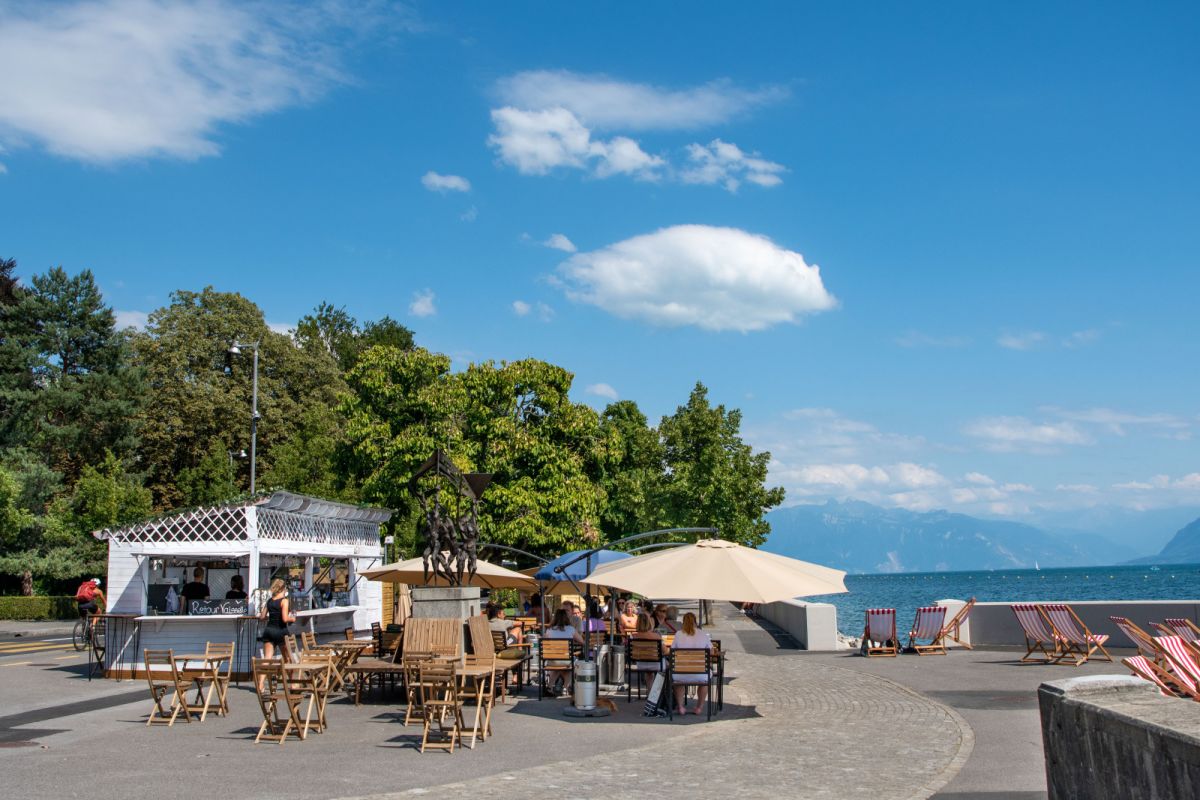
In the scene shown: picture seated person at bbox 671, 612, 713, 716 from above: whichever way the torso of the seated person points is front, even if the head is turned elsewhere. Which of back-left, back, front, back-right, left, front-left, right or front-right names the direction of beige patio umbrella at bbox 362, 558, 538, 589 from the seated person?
front-left

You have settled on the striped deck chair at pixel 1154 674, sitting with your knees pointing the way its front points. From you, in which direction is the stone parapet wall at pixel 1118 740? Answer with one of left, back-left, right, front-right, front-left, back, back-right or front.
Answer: front-right

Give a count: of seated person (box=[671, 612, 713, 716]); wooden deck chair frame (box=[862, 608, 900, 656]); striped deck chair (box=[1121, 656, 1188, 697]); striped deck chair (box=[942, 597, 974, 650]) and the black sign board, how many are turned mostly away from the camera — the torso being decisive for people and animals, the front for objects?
2

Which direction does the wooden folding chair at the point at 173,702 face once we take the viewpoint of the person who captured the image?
facing away from the viewer and to the right of the viewer

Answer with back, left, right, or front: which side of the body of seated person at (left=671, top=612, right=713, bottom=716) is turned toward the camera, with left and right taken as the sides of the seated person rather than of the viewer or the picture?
back

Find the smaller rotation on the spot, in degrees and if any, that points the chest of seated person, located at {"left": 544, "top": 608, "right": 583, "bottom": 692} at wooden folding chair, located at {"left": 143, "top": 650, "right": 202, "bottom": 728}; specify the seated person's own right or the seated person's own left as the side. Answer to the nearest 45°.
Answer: approximately 135° to the seated person's own left

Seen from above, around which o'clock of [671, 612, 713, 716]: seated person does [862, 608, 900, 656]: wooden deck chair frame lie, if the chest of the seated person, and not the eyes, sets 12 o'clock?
The wooden deck chair frame is roughly at 1 o'clock from the seated person.

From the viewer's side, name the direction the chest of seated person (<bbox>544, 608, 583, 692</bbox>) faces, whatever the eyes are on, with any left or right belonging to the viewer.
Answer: facing away from the viewer

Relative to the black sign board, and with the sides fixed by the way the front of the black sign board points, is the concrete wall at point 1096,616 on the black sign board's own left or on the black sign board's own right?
on the black sign board's own left

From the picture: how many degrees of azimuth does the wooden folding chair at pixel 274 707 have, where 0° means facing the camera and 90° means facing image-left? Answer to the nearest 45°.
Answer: approximately 225°
